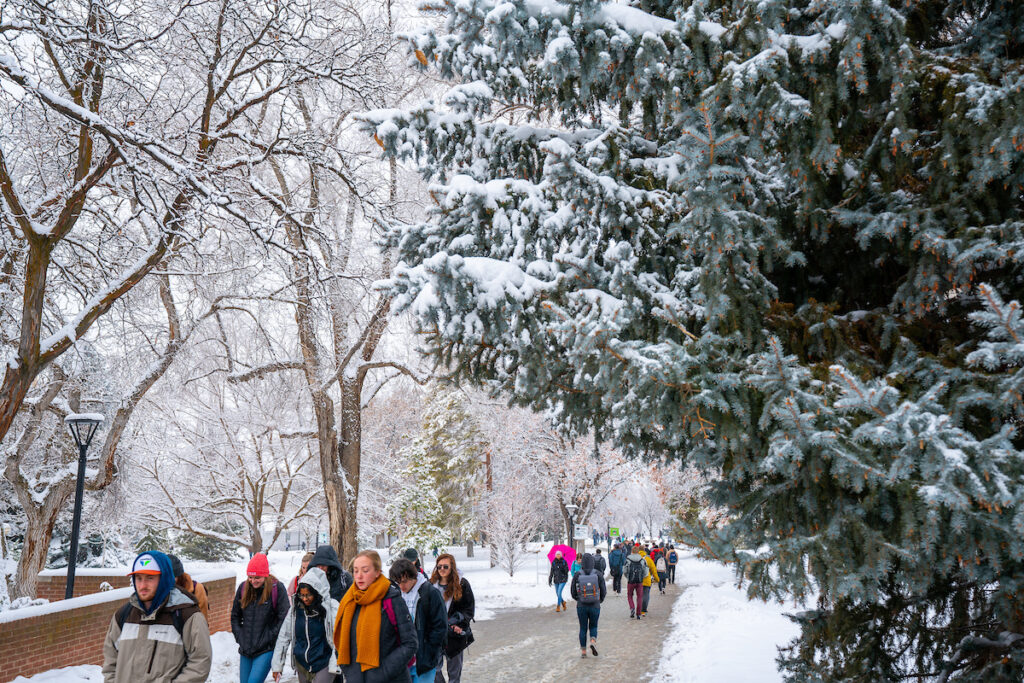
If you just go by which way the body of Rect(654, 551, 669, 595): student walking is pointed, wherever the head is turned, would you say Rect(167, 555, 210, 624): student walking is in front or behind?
behind

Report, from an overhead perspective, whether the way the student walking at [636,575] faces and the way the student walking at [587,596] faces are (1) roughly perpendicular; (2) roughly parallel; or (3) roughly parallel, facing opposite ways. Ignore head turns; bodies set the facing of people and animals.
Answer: roughly parallel

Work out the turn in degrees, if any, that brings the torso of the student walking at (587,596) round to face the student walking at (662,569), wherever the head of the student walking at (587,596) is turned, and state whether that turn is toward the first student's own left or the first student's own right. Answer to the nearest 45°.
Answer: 0° — they already face them

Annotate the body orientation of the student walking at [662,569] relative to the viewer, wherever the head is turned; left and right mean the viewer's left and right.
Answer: facing away from the viewer

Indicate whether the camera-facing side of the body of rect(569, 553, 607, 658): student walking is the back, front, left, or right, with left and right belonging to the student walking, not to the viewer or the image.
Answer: back

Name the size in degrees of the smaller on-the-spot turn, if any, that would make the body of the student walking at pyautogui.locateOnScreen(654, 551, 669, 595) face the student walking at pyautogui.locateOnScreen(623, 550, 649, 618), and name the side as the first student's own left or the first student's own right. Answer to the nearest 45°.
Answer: approximately 180°

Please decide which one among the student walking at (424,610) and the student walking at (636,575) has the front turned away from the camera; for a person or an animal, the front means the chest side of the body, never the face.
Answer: the student walking at (636,575)

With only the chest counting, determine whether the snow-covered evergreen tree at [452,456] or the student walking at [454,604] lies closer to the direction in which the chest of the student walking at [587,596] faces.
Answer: the snow-covered evergreen tree

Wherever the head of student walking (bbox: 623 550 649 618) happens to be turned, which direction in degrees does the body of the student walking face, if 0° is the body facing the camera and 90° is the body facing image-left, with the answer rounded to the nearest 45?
approximately 180°

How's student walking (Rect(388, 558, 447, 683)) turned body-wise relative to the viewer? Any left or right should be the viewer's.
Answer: facing the viewer and to the left of the viewer

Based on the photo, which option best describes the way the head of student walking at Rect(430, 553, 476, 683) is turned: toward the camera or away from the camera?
toward the camera

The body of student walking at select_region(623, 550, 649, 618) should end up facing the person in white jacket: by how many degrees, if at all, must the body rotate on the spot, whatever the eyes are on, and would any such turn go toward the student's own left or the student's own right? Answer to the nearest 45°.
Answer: approximately 180°
